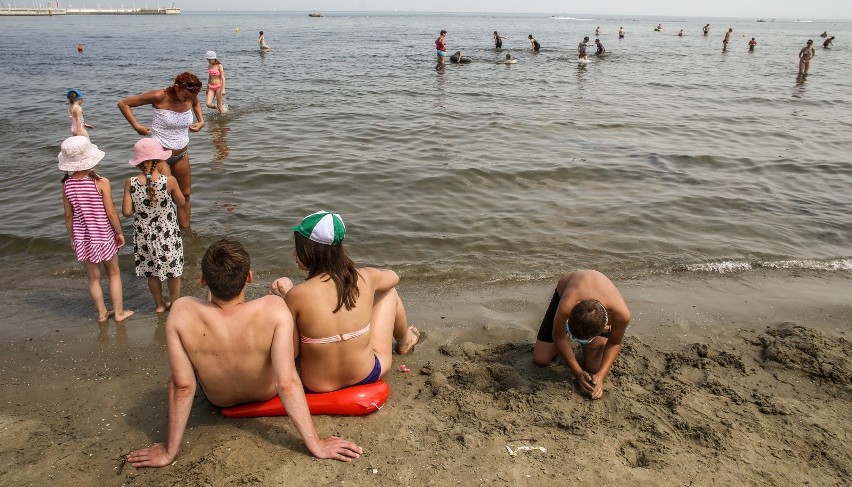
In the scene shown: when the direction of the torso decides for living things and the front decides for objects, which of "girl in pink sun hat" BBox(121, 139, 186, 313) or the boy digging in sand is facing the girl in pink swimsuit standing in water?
the girl in pink sun hat

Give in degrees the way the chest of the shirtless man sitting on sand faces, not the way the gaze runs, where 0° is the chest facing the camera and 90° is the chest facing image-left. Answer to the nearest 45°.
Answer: approximately 180°

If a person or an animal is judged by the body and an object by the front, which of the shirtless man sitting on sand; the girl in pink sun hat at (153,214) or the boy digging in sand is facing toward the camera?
the boy digging in sand

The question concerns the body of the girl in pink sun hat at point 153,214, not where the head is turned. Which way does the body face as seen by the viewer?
away from the camera

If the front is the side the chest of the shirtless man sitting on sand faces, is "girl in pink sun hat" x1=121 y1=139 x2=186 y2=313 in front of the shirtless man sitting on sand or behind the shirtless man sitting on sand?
in front

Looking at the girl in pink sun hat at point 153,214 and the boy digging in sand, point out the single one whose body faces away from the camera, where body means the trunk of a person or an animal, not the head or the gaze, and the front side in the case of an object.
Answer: the girl in pink sun hat

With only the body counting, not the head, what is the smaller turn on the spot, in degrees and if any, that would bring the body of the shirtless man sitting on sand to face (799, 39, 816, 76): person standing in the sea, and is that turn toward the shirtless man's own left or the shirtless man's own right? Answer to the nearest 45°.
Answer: approximately 45° to the shirtless man's own right

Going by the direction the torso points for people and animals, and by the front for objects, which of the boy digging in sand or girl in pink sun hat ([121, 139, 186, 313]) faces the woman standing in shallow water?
the girl in pink sun hat

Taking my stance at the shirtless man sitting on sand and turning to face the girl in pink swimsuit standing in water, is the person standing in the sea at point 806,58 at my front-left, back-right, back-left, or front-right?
front-right

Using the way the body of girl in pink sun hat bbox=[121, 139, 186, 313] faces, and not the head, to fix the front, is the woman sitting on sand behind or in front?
behind

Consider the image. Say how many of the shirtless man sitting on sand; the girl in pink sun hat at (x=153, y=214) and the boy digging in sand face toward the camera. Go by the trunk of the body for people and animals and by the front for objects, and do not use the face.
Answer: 1

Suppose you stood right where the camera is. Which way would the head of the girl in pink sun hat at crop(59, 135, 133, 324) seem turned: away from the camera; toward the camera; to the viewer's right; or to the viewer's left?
away from the camera

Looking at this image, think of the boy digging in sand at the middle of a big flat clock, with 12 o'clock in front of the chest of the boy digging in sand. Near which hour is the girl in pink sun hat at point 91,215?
The girl in pink sun hat is roughly at 3 o'clock from the boy digging in sand.

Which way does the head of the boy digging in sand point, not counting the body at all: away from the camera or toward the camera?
toward the camera

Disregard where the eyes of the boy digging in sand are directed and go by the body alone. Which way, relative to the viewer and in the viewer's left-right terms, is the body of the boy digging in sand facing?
facing the viewer

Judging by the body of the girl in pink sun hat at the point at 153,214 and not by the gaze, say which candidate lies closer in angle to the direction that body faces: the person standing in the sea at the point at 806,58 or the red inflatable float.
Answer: the person standing in the sea

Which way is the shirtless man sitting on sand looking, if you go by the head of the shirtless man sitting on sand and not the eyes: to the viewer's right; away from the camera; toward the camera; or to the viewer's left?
away from the camera
